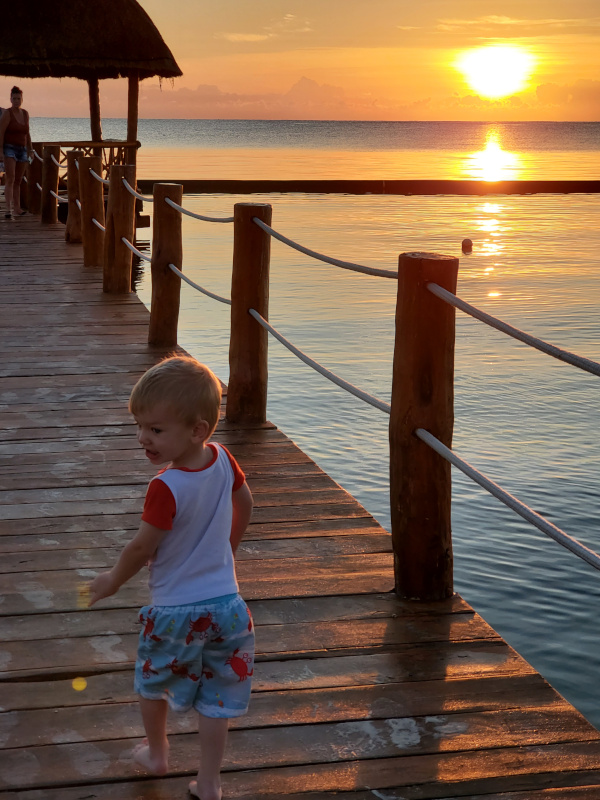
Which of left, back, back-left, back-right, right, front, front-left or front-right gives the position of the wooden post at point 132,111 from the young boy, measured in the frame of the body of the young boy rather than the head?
front-right

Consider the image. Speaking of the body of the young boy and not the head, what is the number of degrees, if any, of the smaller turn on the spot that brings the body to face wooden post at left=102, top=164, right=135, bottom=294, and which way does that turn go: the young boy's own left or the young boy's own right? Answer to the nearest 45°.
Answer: approximately 45° to the young boy's own right

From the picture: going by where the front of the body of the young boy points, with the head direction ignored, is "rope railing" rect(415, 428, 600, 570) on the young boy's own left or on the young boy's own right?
on the young boy's own right

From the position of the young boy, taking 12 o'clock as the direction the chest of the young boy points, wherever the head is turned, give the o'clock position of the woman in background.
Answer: The woman in background is roughly at 1 o'clock from the young boy.

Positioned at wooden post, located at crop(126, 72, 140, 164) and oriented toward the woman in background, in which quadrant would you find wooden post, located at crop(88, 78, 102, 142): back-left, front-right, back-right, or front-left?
back-right

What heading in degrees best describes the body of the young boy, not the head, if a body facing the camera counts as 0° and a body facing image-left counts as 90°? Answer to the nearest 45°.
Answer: approximately 135°

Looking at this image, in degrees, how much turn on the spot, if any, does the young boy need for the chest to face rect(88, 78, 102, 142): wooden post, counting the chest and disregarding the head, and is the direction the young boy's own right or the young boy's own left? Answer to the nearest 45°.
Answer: approximately 45° to the young boy's own right

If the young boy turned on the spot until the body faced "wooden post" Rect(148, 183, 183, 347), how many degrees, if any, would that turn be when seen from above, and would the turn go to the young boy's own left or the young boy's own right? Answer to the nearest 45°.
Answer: approximately 45° to the young boy's own right
